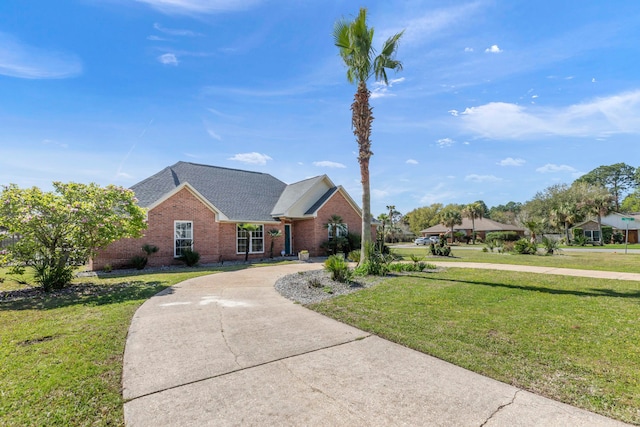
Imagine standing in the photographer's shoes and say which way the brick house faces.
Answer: facing the viewer and to the right of the viewer

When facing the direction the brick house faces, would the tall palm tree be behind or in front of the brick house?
in front

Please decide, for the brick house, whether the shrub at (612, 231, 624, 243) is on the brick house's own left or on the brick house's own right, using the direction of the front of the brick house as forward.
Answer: on the brick house's own left

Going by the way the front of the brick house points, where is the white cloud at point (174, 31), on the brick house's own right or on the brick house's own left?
on the brick house's own right

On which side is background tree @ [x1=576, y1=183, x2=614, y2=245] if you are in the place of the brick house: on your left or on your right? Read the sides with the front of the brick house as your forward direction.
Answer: on your left

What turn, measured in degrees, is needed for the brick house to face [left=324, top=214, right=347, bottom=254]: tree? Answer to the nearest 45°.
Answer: approximately 45° to its left
